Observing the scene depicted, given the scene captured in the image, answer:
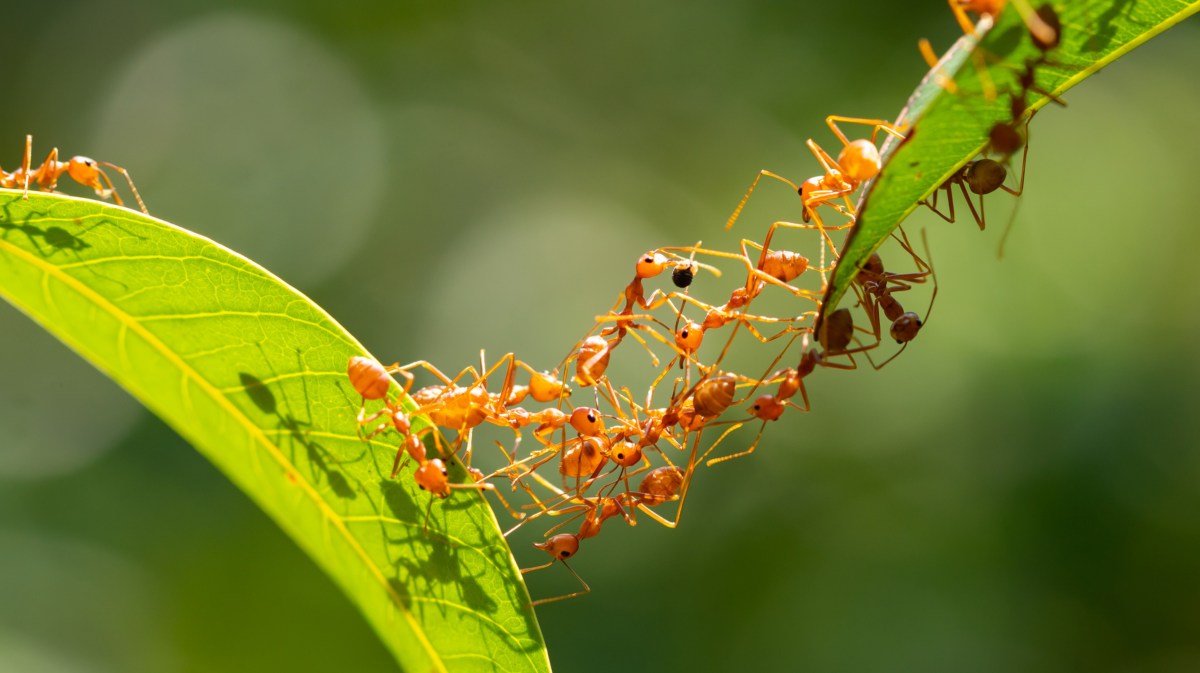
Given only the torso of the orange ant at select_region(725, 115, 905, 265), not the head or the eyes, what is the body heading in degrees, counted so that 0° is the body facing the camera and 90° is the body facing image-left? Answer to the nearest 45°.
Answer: approximately 90°

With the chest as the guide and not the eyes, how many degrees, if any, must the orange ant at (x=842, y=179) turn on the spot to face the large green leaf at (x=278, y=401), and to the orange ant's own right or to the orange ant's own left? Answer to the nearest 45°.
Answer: approximately 45° to the orange ant's own left
